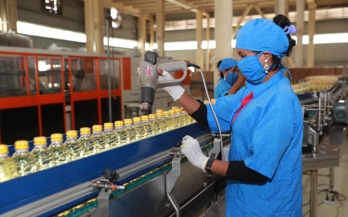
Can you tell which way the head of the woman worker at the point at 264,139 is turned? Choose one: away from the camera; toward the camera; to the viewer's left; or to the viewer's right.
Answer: to the viewer's left

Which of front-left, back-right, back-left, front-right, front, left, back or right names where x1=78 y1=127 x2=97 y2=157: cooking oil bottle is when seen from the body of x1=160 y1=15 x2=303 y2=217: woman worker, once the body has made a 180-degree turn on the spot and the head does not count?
back

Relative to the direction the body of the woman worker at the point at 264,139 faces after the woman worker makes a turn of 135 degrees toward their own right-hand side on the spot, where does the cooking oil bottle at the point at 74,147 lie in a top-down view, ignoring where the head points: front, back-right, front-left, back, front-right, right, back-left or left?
back-left

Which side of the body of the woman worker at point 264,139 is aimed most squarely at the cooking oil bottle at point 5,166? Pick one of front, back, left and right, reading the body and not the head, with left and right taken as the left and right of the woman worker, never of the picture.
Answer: front

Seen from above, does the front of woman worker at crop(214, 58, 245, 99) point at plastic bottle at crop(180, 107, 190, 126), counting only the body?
no

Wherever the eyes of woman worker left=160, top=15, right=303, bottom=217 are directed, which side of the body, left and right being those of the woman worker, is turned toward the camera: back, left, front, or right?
left
